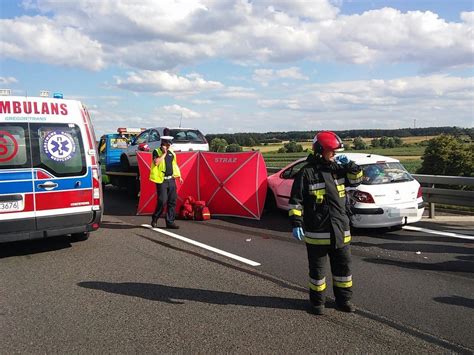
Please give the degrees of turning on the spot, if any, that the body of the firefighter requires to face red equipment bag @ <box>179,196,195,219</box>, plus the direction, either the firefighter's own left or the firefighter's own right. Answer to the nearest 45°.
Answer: approximately 180°

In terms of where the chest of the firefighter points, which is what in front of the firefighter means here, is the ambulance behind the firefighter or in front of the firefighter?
behind

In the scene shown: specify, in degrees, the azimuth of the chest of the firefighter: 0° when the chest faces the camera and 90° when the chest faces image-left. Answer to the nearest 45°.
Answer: approximately 315°
